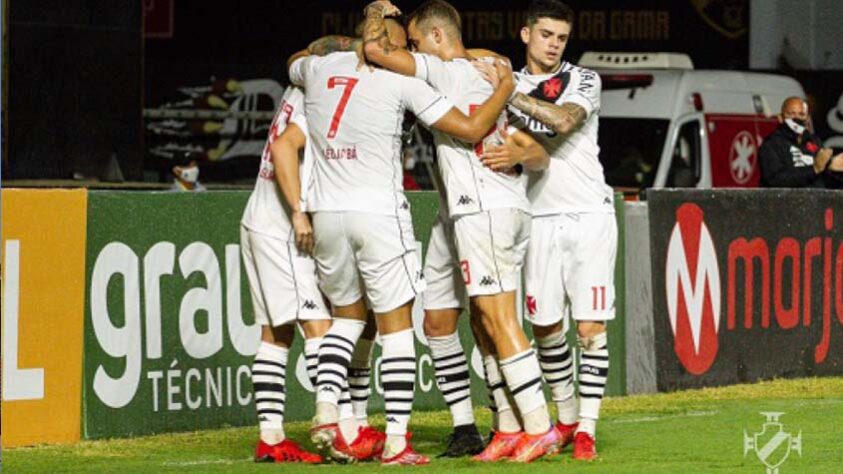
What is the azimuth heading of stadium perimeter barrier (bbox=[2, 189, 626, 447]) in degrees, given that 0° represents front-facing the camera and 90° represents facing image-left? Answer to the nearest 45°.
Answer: approximately 315°

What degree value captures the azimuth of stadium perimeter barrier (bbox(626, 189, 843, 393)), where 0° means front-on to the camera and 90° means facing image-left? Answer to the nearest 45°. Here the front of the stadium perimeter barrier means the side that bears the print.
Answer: approximately 315°

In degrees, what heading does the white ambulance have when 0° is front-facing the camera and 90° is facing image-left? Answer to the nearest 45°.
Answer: approximately 45°

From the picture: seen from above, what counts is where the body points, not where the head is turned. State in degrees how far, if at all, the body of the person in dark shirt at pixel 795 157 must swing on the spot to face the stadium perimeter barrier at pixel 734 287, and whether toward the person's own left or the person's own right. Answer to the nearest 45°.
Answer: approximately 45° to the person's own right

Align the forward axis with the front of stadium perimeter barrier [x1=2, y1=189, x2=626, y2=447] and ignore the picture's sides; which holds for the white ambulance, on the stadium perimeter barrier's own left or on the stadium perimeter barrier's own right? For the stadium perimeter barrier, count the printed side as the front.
on the stadium perimeter barrier's own left

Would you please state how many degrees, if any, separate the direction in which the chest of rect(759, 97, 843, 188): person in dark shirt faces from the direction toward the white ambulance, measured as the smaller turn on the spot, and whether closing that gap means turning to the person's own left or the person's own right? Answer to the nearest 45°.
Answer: approximately 180°

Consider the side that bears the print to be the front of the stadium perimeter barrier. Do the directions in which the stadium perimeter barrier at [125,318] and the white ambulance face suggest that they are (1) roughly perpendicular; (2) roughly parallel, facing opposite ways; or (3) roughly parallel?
roughly perpendicular

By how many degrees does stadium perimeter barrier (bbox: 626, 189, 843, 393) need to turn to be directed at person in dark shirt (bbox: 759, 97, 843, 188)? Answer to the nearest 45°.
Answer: approximately 135° to its left

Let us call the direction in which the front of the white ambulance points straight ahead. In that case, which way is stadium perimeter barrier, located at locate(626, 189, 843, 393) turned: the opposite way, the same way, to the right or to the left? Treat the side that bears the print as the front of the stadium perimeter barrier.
to the left
